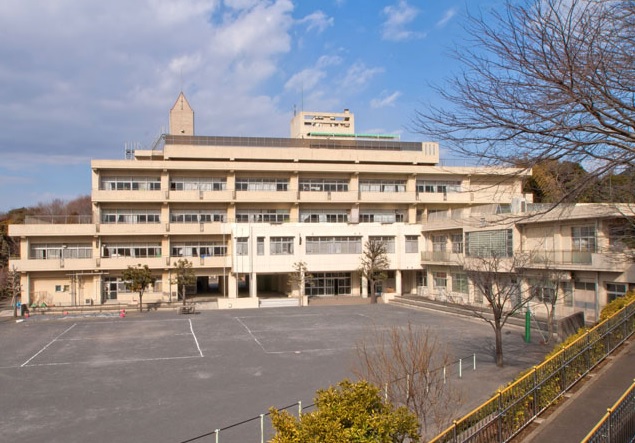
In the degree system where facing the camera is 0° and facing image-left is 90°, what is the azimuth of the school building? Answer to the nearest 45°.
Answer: approximately 0°
